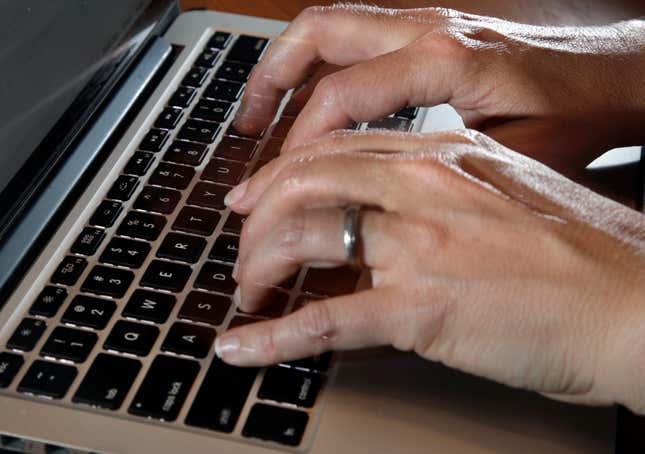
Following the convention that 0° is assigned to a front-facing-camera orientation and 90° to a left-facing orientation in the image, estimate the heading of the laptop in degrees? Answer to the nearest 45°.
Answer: approximately 270°
